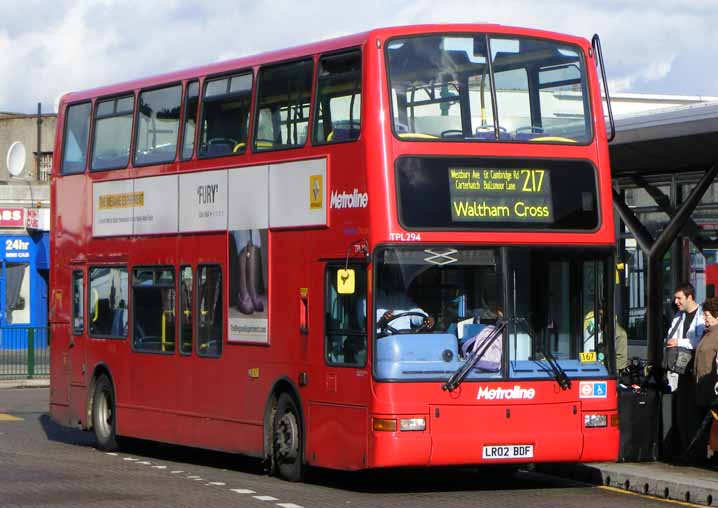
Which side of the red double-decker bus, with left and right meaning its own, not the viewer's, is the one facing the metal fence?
back

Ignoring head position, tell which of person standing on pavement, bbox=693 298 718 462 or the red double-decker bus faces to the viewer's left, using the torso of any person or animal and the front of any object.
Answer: the person standing on pavement

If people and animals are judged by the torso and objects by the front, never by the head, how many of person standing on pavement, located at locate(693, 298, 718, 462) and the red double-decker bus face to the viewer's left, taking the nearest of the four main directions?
1

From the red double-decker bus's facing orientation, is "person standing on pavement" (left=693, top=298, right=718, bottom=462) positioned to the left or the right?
on its left

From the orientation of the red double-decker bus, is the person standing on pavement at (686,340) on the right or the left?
on its left

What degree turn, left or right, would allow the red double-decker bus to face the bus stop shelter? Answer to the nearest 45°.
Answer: approximately 90° to its left

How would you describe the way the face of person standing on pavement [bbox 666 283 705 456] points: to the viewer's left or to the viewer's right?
to the viewer's left

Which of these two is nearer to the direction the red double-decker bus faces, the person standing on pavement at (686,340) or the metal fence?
the person standing on pavement

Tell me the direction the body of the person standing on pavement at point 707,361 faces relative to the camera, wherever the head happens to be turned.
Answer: to the viewer's left

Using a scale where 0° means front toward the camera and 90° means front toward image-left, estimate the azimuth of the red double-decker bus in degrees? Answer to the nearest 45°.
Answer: approximately 315°
